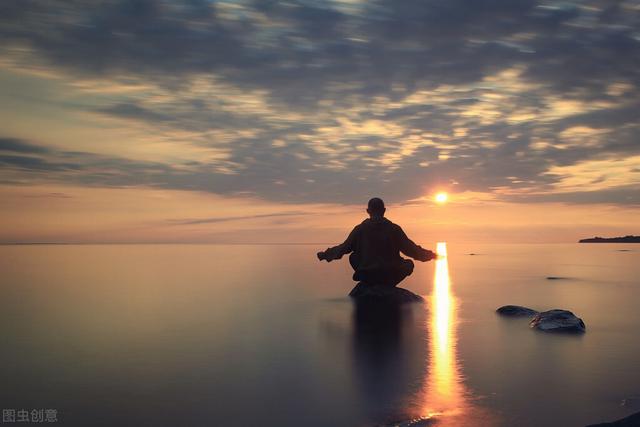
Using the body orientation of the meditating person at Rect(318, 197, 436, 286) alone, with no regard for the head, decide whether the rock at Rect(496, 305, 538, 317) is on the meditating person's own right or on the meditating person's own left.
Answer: on the meditating person's own right

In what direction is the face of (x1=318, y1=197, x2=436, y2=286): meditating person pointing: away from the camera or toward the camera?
away from the camera

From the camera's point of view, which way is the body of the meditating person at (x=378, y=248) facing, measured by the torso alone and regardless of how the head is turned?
away from the camera

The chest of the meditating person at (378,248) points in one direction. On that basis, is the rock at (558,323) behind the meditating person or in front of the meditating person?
behind
